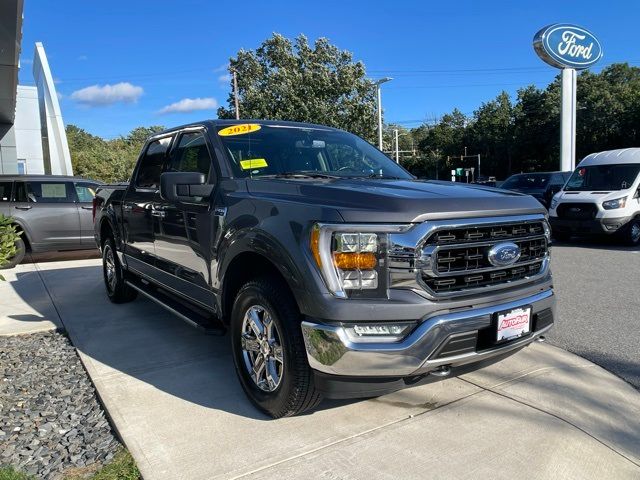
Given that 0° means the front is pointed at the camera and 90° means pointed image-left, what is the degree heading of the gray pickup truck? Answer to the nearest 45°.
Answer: approximately 315°

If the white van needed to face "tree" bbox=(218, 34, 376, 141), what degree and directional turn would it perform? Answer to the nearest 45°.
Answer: approximately 90° to its right

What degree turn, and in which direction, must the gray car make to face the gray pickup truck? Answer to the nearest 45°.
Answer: approximately 90° to its right

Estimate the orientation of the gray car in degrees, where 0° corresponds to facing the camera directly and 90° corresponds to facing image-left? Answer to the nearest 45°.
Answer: approximately 270°

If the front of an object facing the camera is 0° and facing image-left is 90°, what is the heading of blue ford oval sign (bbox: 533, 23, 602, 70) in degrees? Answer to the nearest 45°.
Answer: approximately 315°

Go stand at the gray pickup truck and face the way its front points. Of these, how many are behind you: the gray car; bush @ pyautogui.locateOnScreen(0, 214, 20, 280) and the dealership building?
3

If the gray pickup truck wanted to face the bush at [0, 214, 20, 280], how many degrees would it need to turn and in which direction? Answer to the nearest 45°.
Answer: approximately 180°
